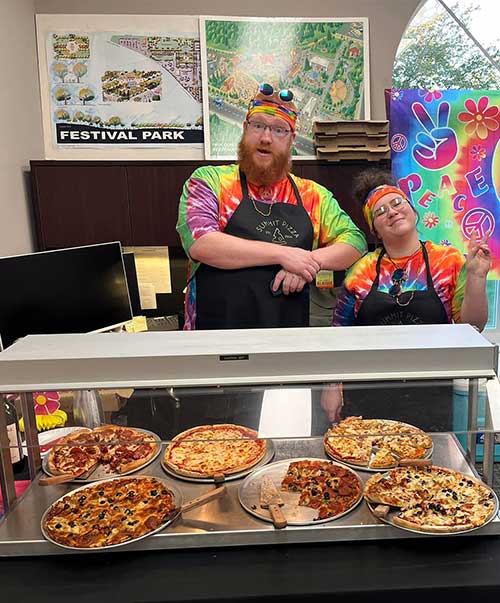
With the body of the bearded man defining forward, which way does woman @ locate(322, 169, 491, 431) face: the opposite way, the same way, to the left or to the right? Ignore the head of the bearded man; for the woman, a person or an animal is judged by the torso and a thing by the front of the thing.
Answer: the same way

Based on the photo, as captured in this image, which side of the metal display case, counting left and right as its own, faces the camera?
front

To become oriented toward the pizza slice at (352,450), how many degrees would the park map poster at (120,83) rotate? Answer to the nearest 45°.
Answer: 0° — it already faces it

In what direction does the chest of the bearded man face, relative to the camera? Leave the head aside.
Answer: toward the camera

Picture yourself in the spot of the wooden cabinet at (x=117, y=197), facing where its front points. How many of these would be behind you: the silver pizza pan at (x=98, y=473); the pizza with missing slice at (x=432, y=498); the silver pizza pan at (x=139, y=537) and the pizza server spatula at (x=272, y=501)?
0

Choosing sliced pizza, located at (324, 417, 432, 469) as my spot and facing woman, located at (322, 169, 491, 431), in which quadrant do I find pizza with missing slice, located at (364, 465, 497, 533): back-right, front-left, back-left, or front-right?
back-right

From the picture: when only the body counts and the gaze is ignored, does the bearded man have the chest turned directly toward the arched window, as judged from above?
no

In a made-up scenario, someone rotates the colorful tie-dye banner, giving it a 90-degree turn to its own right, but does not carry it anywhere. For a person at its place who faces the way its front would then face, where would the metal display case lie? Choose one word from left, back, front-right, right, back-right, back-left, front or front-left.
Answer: left

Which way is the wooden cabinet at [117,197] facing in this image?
toward the camera

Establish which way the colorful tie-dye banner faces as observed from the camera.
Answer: facing the viewer

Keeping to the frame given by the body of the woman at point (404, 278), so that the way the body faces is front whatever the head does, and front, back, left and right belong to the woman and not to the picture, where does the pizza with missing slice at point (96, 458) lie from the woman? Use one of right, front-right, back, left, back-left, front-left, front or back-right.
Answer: front-right

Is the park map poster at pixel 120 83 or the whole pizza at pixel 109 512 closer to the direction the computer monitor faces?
the whole pizza

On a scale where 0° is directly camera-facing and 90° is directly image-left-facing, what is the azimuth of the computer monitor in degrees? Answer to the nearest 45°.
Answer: approximately 315°

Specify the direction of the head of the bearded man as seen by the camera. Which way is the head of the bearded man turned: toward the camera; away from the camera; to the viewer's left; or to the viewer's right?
toward the camera

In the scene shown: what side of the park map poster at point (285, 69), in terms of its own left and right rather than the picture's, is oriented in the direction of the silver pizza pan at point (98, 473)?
front

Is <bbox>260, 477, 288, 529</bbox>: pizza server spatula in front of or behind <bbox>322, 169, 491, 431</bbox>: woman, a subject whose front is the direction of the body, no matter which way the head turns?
in front
